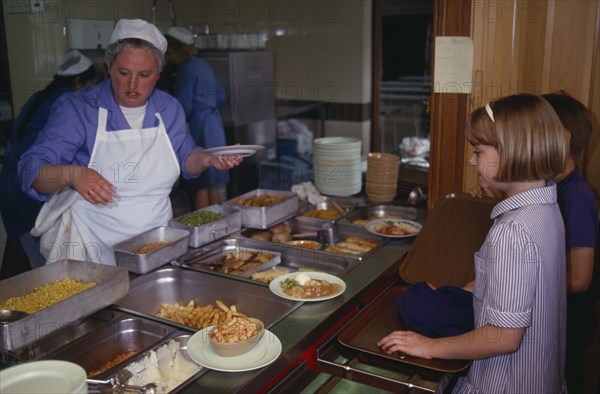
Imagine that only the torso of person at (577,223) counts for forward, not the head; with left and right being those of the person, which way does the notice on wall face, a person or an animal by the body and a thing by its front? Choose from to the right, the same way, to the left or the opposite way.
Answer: to the left

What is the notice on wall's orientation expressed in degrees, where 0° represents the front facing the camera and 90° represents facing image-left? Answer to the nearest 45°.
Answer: approximately 0°

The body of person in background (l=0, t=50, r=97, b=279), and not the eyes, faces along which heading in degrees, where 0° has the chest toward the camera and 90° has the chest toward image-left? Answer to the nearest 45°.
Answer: approximately 270°

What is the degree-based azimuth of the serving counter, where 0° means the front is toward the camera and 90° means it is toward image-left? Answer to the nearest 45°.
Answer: approximately 315°

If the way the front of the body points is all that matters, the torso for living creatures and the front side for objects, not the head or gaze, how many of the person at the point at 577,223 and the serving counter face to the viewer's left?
1

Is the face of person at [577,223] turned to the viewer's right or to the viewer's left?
to the viewer's left

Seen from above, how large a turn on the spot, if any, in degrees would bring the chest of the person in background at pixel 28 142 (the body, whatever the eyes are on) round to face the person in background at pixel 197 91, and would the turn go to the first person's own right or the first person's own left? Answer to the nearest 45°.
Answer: approximately 45° to the first person's own left

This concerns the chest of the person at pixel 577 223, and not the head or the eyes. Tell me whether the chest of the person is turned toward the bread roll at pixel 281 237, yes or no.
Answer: yes
